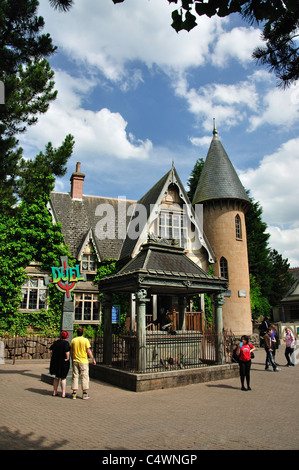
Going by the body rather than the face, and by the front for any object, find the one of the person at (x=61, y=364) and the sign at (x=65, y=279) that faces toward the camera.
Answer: the sign

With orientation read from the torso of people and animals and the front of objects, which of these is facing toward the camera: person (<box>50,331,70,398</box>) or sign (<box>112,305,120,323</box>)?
the sign

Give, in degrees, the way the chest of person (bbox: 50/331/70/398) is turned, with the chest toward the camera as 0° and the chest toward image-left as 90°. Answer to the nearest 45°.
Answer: approximately 180°

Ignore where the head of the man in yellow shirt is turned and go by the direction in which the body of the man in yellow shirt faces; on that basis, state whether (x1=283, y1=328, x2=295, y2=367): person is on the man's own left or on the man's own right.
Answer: on the man's own right

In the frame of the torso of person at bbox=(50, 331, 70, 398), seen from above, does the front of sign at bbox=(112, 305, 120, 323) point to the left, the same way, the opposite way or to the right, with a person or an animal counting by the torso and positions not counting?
the opposite way

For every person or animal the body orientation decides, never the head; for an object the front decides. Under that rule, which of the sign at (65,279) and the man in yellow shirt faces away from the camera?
the man in yellow shirt

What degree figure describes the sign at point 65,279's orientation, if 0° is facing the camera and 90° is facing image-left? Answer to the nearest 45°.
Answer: approximately 0°

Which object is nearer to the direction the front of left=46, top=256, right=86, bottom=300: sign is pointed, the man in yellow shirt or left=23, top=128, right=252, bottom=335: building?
the man in yellow shirt

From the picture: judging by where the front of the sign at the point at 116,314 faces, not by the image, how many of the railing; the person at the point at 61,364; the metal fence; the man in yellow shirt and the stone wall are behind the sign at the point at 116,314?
0

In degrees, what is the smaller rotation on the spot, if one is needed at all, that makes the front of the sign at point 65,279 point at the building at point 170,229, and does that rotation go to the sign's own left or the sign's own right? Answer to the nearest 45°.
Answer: approximately 135° to the sign's own left

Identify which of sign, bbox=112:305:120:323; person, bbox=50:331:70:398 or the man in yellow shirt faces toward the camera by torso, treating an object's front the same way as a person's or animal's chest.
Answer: the sign

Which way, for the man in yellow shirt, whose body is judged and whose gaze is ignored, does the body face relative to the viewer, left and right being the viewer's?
facing away from the viewer

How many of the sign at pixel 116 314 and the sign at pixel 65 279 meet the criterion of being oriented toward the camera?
2

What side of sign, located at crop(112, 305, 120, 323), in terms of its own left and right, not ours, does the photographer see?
front

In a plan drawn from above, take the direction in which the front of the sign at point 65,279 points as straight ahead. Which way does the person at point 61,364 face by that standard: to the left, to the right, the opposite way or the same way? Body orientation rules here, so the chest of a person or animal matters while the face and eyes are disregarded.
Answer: the opposite way
